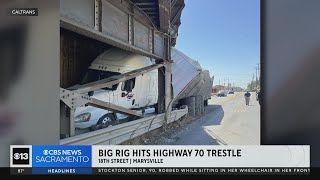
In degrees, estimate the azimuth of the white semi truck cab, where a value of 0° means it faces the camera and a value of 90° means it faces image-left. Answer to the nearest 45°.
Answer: approximately 45°
